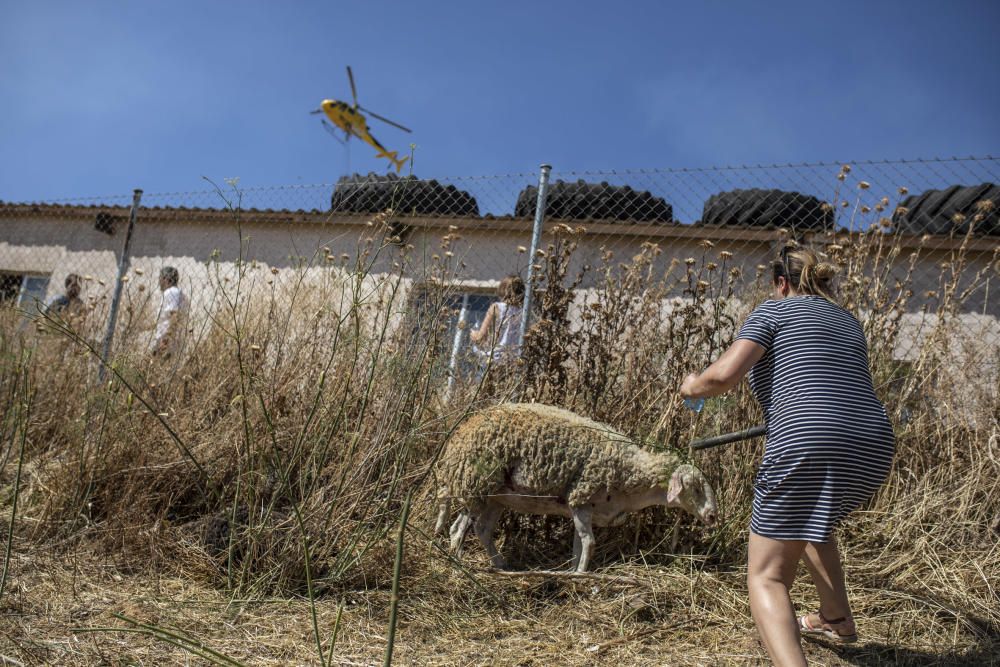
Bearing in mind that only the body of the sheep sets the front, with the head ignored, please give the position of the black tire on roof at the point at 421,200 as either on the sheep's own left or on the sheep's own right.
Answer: on the sheep's own left

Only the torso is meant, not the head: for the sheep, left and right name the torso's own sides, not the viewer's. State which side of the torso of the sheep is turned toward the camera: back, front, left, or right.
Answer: right

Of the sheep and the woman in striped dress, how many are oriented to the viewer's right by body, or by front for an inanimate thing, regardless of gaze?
1

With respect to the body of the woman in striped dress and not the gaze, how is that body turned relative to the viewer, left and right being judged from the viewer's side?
facing away from the viewer and to the left of the viewer

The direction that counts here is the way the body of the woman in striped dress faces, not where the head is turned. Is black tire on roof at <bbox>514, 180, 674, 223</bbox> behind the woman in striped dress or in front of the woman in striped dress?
in front

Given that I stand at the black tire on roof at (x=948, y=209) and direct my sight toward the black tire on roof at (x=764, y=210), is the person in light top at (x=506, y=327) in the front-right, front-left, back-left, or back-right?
front-left

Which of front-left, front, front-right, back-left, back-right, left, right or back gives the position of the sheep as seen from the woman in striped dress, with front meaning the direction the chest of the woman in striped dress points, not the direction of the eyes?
front

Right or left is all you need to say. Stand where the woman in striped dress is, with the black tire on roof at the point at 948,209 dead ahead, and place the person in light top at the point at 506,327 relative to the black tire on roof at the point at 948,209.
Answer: left

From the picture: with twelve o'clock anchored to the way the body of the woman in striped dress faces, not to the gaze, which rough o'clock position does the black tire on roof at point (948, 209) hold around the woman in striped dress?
The black tire on roof is roughly at 2 o'clock from the woman in striped dress.

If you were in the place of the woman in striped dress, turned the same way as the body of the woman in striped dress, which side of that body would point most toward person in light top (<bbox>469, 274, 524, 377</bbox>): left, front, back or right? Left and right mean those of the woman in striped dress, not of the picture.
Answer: front

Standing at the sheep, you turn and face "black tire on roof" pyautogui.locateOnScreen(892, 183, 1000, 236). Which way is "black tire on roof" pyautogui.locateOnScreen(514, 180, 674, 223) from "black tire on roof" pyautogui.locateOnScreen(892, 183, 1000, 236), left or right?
left

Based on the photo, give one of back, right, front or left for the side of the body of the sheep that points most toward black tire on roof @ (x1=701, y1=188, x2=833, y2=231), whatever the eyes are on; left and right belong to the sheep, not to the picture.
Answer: left

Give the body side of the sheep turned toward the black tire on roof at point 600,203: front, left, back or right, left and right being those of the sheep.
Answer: left

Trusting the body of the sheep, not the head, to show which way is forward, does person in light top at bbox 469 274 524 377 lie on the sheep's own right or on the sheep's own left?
on the sheep's own left

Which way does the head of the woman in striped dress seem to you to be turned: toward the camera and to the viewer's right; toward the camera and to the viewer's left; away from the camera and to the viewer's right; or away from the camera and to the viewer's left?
away from the camera and to the viewer's left
